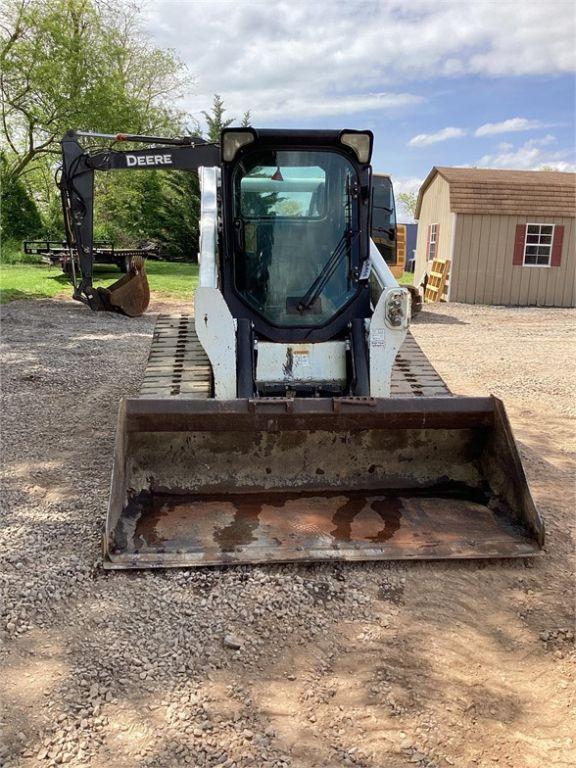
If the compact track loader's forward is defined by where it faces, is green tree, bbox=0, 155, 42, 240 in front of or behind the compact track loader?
behind

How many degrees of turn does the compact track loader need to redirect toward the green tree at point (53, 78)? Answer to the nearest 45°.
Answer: approximately 135° to its right

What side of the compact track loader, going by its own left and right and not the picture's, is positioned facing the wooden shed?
back

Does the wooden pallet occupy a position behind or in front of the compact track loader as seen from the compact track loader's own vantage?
behind

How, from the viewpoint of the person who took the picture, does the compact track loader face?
facing the viewer
